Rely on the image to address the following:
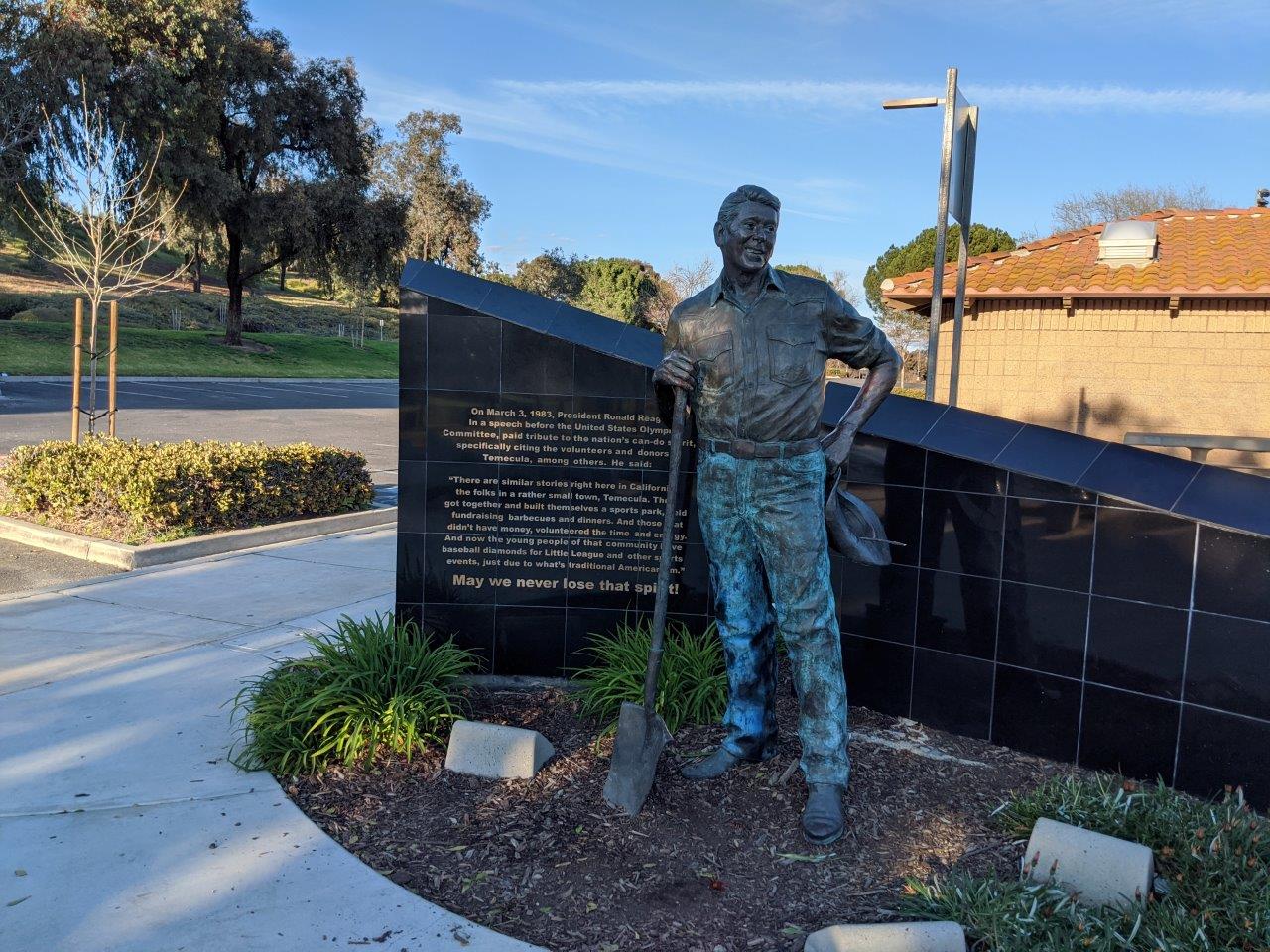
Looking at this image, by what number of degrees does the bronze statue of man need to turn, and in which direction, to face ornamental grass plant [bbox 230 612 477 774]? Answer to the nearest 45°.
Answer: approximately 90° to its right

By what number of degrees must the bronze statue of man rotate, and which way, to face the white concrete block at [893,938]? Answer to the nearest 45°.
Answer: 0° — it already faces it

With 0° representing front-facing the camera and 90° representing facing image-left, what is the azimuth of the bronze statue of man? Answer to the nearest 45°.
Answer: approximately 0°

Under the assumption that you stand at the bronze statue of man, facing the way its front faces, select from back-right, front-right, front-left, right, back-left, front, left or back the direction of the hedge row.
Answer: back-right

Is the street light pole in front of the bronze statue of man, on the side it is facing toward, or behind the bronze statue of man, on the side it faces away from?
behind

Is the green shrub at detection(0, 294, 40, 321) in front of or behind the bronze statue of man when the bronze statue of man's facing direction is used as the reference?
behind

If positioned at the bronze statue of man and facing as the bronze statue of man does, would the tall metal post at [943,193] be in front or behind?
behind

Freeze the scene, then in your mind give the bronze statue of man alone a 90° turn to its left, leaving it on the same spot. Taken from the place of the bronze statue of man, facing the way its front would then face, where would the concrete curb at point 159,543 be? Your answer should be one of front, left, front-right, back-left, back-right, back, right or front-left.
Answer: back-left
